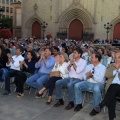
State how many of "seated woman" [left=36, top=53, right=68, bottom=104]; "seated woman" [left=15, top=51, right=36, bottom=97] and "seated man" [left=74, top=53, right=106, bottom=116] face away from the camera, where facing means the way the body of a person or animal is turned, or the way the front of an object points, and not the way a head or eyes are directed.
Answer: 0

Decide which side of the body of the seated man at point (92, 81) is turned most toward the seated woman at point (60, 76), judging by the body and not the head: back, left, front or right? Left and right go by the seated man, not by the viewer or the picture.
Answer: right

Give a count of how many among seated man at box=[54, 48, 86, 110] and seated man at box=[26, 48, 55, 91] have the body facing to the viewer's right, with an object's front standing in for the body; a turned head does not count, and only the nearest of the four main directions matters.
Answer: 0

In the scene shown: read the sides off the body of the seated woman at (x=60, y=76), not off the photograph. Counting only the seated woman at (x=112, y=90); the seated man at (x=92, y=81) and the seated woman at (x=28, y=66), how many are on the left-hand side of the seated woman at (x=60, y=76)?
2

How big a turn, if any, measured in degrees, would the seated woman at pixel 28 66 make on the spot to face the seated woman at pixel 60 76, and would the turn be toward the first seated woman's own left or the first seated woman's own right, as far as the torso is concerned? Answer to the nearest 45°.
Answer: approximately 90° to the first seated woman's own left

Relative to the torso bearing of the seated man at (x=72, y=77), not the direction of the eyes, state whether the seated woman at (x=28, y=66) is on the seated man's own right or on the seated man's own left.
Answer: on the seated man's own right

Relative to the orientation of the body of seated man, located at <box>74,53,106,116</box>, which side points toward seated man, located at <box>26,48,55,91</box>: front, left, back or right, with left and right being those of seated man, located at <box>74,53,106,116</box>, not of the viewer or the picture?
right

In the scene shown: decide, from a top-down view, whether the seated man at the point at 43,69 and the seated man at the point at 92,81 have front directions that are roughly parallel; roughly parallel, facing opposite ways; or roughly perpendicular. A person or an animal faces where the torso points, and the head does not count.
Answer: roughly parallel

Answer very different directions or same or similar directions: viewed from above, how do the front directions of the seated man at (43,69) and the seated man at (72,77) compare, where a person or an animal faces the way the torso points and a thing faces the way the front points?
same or similar directions

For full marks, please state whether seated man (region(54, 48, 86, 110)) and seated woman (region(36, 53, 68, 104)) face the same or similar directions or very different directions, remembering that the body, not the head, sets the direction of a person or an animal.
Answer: same or similar directions

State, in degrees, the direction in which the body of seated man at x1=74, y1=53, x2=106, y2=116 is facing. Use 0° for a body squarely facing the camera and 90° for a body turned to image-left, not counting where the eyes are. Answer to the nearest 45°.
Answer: approximately 45°

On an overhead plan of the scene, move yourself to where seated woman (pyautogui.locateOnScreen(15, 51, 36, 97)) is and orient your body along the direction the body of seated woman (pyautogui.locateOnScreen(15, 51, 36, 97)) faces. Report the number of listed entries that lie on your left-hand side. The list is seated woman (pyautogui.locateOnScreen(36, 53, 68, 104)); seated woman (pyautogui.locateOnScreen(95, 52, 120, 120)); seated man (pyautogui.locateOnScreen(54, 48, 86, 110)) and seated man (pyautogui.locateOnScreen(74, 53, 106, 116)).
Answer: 4

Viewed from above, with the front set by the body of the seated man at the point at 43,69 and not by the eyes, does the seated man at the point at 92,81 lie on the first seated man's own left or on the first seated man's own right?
on the first seated man's own left
